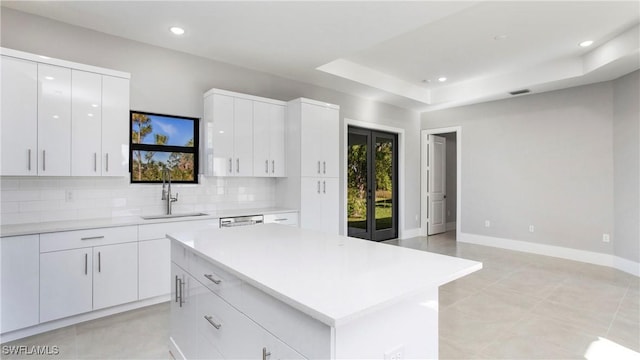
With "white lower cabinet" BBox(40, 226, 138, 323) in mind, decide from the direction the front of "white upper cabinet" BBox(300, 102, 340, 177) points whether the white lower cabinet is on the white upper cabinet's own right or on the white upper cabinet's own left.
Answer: on the white upper cabinet's own right

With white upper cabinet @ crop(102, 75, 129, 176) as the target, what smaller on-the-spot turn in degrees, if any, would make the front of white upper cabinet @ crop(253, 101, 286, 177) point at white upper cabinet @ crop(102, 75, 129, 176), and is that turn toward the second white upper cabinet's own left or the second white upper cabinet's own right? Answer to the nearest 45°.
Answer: approximately 90° to the second white upper cabinet's own right

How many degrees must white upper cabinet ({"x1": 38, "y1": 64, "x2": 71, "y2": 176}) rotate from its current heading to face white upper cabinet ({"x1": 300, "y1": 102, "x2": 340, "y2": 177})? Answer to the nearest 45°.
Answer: approximately 90° to its left

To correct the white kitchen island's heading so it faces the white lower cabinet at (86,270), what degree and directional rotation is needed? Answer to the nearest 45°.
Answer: approximately 90° to its right

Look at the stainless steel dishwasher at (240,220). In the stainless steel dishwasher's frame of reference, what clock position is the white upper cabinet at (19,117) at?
The white upper cabinet is roughly at 4 o'clock from the stainless steel dishwasher.

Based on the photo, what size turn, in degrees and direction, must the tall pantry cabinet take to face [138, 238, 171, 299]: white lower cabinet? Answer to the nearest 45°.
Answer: approximately 90° to its right

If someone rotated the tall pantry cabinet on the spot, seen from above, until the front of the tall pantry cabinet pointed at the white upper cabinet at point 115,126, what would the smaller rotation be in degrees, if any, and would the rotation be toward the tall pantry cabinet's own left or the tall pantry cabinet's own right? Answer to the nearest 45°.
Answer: approximately 90° to the tall pantry cabinet's own right

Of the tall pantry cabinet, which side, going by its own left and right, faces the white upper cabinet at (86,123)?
right

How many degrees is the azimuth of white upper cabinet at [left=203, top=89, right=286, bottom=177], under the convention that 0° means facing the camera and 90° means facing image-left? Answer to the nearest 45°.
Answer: approximately 315°

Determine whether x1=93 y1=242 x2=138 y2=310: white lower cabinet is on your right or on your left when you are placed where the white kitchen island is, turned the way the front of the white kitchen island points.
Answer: on your right
